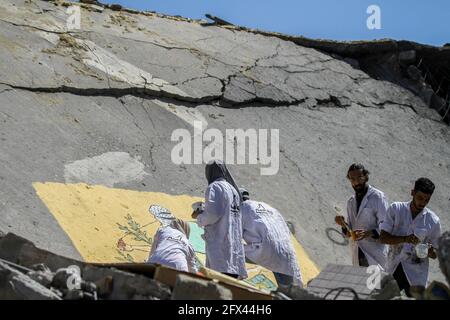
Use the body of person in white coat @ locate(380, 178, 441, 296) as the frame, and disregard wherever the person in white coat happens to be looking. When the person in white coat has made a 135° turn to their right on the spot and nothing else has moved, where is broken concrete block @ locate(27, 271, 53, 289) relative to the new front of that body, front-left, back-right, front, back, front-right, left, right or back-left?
left

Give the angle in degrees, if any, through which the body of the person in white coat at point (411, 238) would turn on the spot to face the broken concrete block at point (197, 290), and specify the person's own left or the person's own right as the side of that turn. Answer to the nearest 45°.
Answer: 0° — they already face it

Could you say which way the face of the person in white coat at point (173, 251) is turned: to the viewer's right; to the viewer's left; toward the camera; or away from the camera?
away from the camera

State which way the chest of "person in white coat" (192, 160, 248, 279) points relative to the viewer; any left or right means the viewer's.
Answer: facing away from the viewer and to the left of the viewer

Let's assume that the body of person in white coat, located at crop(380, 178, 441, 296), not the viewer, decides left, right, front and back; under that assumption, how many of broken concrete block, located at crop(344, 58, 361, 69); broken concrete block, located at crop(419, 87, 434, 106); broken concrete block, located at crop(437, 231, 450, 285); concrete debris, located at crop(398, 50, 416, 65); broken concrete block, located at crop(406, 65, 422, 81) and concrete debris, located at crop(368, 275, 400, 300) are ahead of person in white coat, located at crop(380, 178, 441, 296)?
2

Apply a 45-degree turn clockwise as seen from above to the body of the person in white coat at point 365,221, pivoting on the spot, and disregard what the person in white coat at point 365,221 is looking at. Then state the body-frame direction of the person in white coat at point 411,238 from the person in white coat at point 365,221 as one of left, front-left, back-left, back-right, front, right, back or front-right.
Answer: back-left

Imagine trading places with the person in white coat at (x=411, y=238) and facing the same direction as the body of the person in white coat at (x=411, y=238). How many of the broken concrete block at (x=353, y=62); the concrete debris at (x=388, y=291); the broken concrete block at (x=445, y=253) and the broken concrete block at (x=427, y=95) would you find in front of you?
2

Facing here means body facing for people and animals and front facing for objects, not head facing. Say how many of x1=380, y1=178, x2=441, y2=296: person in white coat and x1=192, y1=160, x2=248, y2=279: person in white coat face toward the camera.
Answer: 1

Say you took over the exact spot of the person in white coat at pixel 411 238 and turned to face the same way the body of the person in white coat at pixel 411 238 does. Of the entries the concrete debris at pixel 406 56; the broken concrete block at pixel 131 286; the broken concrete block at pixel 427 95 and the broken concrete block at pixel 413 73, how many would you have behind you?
3

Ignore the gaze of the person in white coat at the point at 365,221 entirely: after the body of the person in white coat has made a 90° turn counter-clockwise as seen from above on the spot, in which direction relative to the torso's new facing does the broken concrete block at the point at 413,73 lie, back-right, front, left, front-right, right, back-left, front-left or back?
back-left

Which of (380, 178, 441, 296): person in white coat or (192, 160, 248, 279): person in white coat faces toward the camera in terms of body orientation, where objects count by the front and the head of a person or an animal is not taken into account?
(380, 178, 441, 296): person in white coat

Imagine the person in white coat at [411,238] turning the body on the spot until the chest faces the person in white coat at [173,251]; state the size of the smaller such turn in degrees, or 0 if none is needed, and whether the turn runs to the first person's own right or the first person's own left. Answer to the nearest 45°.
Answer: approximately 45° to the first person's own right

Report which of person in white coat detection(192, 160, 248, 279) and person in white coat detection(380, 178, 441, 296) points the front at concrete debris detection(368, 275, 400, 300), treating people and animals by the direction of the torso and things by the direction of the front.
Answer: person in white coat detection(380, 178, 441, 296)

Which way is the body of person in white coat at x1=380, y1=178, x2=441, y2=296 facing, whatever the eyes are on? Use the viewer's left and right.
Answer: facing the viewer

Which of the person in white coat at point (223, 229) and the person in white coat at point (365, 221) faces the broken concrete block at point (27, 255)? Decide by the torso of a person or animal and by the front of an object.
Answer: the person in white coat at point (365, 221)

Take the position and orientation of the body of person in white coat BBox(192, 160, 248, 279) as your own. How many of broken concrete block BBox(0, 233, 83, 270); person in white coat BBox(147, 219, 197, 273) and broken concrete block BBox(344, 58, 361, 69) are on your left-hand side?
2
